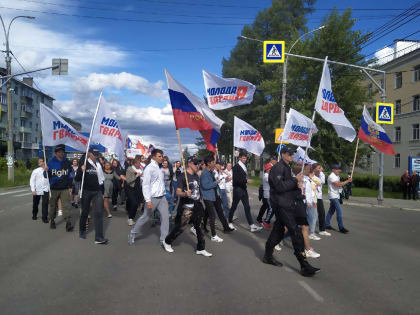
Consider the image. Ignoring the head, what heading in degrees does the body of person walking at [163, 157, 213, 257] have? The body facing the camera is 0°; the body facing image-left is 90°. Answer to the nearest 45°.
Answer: approximately 315°

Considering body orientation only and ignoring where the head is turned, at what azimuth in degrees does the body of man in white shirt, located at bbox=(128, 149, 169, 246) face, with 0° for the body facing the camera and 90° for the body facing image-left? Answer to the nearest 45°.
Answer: approximately 315°

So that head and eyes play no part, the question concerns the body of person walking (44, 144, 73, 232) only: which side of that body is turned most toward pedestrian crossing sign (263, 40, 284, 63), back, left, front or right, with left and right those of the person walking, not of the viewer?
left

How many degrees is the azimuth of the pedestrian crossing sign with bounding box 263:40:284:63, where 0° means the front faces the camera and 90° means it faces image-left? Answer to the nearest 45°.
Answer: approximately 0°

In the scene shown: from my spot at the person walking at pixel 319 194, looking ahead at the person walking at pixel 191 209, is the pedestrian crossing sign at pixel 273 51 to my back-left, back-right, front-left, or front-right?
back-right

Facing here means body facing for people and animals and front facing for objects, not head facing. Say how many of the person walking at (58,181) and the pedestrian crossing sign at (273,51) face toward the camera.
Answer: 2

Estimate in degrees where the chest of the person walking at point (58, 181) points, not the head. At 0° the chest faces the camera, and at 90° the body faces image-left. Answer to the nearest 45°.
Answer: approximately 0°
